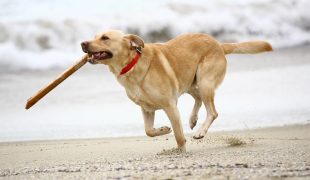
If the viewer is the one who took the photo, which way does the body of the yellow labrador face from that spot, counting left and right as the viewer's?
facing to the left of the viewer
